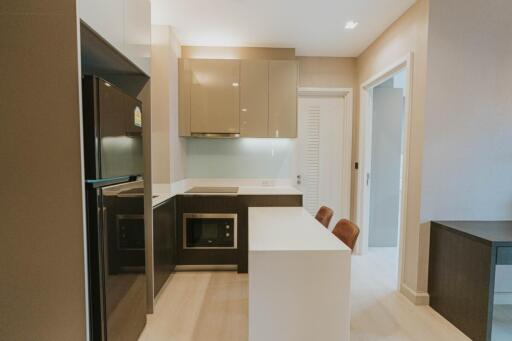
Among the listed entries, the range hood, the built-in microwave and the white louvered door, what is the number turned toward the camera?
3

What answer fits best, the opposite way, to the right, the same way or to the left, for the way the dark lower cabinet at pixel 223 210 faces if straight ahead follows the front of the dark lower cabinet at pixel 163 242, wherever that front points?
to the right

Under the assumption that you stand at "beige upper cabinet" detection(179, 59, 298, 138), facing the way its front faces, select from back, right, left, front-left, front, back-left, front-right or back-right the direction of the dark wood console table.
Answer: front-left

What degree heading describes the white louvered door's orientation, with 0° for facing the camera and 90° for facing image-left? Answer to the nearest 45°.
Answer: approximately 0°

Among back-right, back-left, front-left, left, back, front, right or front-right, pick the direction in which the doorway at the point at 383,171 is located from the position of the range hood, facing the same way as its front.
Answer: left

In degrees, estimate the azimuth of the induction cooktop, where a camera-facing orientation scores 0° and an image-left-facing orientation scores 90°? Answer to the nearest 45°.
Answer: approximately 0°

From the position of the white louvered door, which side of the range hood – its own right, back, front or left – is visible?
left

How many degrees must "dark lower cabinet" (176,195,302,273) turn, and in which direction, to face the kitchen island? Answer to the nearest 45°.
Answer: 0° — it already faces it

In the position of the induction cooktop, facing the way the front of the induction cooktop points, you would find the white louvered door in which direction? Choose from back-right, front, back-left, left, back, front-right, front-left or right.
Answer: left

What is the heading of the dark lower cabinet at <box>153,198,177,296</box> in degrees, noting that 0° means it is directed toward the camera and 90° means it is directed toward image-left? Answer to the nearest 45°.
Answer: approximately 270°
